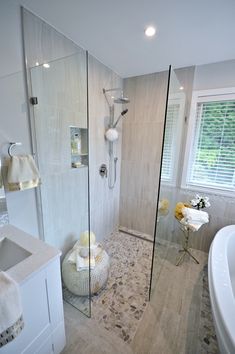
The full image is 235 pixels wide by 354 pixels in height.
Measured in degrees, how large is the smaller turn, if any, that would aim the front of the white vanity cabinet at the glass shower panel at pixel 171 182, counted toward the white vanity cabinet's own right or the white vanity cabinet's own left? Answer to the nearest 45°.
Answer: approximately 45° to the white vanity cabinet's own left

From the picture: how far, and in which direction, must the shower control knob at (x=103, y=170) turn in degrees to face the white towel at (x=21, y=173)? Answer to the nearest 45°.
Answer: approximately 90° to its right

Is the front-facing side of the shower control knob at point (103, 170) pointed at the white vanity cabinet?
no

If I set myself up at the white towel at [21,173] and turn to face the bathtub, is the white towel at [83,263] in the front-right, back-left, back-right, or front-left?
front-left

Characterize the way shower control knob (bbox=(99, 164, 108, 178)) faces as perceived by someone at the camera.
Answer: facing the viewer and to the right of the viewer

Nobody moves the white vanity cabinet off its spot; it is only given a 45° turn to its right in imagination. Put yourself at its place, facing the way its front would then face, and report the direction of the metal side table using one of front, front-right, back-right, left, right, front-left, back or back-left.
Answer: left

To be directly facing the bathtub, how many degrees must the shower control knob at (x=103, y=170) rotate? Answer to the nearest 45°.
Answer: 0° — it already faces it

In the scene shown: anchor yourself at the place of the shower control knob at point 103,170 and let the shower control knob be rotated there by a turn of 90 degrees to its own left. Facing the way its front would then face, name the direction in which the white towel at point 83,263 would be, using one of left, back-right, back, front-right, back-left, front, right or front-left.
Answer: back-right

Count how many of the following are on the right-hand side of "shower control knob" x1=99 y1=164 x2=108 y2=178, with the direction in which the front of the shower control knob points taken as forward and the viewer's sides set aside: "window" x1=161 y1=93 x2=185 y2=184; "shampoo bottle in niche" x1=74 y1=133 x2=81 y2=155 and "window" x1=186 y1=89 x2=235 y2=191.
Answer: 1

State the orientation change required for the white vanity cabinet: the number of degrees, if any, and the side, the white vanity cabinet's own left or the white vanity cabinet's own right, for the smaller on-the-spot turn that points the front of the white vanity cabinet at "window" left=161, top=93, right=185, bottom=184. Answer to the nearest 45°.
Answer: approximately 45° to the white vanity cabinet's own left

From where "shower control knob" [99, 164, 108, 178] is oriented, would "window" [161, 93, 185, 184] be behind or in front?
in front

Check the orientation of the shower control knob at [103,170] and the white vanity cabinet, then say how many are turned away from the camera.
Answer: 0

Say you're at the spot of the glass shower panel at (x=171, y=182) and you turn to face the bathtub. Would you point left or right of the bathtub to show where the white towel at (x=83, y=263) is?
right

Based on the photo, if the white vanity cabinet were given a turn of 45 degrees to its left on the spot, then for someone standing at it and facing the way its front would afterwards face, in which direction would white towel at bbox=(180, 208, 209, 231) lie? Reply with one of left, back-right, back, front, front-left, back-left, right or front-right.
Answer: front

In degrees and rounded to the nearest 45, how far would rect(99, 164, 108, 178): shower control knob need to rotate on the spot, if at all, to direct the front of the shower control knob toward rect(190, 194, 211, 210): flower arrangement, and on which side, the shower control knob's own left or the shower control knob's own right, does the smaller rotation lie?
approximately 45° to the shower control knob's own left

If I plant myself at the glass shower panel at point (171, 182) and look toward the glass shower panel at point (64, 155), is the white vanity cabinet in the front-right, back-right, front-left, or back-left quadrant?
front-left
